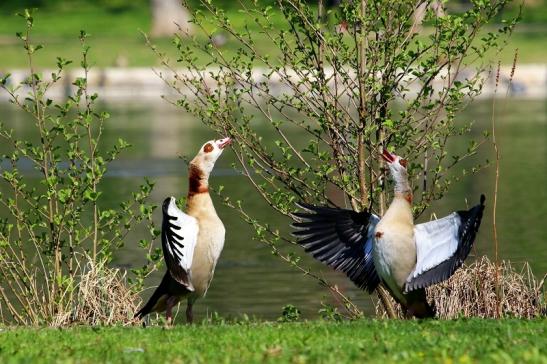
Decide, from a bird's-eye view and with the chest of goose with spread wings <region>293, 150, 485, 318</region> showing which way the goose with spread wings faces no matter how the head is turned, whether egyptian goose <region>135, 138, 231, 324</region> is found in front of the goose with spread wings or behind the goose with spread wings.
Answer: in front

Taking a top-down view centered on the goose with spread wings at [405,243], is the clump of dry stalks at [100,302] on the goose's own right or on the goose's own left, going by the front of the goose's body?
on the goose's own right

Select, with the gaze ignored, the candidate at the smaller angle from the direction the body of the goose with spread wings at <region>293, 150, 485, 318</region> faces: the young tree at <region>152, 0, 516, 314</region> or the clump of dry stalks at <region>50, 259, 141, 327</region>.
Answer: the clump of dry stalks

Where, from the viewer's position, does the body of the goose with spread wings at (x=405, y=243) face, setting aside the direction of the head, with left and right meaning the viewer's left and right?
facing the viewer and to the left of the viewer

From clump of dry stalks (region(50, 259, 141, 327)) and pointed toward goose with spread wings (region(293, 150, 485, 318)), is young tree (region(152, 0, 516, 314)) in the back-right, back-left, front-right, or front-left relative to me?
front-left

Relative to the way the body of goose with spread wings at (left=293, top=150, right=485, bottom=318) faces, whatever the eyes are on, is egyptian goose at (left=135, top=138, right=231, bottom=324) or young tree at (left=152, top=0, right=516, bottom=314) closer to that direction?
the egyptian goose

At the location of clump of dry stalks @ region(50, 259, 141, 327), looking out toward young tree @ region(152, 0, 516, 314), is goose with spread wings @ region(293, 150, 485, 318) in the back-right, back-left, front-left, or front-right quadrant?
front-right

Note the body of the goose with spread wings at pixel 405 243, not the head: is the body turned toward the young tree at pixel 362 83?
no
